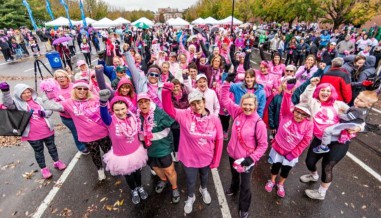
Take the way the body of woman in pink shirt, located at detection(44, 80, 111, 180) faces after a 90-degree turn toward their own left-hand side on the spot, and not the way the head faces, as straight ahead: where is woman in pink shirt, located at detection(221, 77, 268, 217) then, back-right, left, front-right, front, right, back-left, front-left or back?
front-right

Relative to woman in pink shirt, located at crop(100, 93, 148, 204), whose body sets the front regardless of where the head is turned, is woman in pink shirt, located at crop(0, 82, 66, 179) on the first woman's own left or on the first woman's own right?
on the first woman's own right

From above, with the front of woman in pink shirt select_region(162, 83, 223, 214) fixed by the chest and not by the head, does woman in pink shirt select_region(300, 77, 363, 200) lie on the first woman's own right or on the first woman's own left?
on the first woman's own left

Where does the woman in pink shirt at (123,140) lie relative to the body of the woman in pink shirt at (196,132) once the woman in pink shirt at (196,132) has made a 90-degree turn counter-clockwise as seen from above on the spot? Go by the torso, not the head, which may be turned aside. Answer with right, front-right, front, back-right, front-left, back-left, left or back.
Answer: back

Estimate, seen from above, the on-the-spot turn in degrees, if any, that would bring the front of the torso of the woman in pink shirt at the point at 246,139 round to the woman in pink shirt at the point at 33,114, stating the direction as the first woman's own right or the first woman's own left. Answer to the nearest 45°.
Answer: approximately 90° to the first woman's own right

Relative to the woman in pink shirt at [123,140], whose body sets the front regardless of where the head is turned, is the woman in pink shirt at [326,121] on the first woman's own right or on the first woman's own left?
on the first woman's own left

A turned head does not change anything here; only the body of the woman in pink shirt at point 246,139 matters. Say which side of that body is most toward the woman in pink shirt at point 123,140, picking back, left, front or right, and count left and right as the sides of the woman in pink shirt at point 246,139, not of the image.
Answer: right

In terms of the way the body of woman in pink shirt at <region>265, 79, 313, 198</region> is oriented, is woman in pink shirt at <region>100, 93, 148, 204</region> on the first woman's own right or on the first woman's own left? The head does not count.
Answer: on the first woman's own right
